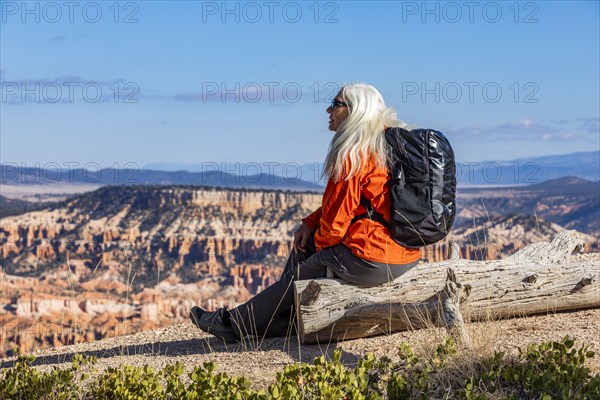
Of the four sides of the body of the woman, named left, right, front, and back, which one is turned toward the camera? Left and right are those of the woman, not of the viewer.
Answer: left

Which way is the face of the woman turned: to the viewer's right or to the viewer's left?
to the viewer's left
